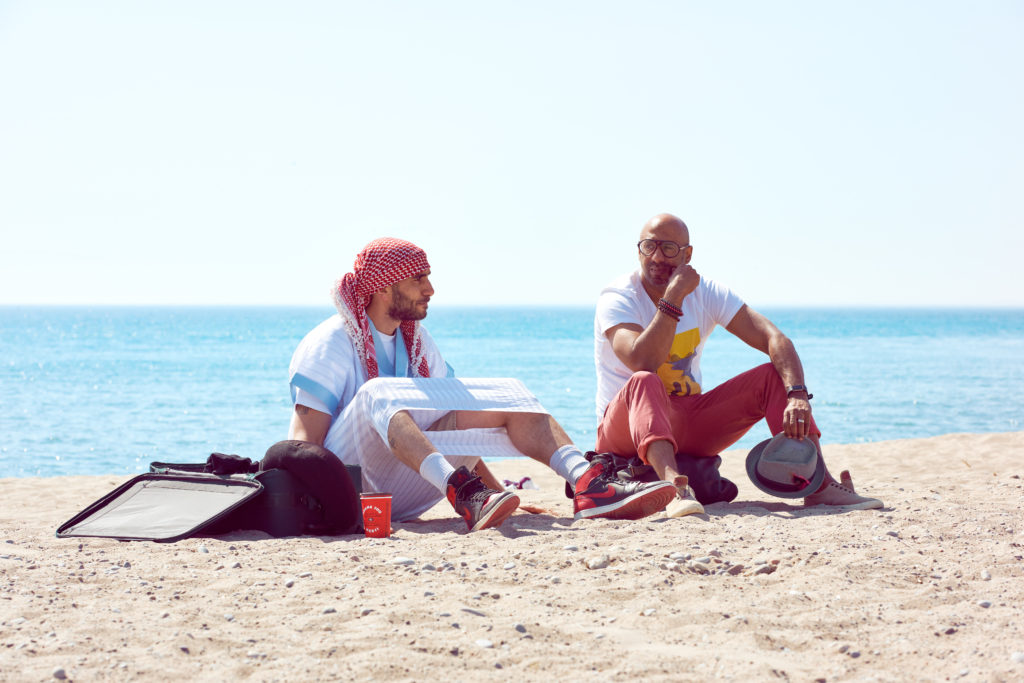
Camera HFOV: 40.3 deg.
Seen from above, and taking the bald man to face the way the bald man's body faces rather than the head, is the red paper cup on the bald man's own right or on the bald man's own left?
on the bald man's own right

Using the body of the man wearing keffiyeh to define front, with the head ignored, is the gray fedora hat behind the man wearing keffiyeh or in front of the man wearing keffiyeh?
in front

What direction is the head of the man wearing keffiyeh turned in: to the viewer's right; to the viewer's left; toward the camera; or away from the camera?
to the viewer's right

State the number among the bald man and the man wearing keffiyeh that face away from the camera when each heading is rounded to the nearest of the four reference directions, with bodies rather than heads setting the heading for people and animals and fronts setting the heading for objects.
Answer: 0

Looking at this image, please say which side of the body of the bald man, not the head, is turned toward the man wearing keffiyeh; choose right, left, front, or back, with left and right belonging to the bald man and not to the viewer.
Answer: right

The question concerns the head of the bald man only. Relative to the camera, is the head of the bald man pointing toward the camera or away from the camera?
toward the camera

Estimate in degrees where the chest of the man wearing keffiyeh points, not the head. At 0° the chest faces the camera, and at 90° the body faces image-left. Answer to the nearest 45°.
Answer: approximately 315°

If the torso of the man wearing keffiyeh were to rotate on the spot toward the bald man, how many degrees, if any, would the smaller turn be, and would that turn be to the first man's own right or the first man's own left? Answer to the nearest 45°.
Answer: approximately 45° to the first man's own left
